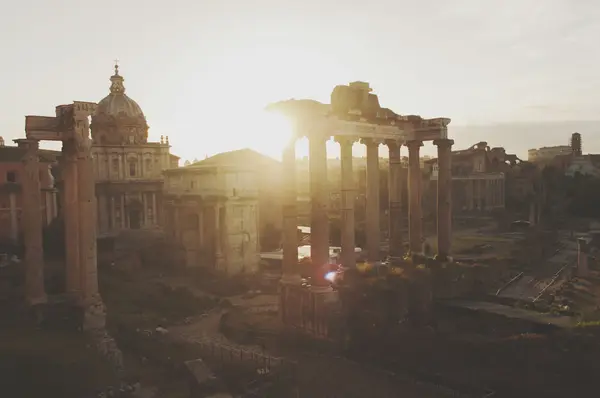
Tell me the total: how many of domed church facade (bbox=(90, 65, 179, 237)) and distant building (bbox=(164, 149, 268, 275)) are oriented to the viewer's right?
0

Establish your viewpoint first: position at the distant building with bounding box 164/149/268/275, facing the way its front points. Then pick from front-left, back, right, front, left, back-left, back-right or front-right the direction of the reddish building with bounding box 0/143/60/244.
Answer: front-right

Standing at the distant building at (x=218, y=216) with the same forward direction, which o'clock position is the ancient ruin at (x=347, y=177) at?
The ancient ruin is roughly at 10 o'clock from the distant building.

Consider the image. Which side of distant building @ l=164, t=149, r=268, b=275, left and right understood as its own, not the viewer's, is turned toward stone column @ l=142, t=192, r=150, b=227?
right

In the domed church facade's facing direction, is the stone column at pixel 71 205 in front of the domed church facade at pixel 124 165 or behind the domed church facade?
in front
